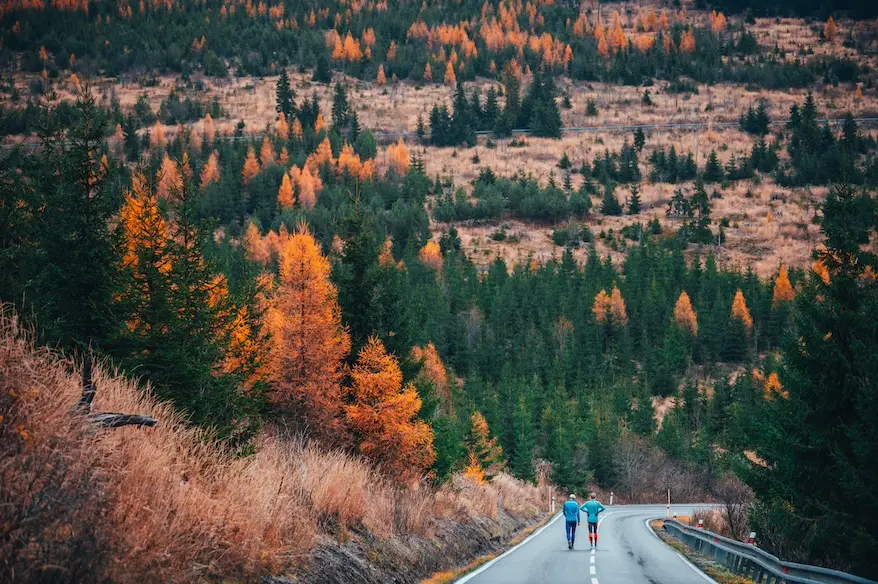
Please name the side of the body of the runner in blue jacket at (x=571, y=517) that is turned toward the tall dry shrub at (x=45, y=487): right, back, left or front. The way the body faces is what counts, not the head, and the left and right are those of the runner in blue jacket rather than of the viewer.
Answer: back

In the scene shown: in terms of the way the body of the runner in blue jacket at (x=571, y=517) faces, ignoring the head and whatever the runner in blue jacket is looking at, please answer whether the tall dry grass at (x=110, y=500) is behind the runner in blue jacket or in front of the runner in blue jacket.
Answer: behind

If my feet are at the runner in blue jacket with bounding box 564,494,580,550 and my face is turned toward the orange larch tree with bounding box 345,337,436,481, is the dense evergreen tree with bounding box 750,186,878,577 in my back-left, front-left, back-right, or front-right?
back-right

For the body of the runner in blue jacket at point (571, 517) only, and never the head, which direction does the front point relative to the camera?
away from the camera

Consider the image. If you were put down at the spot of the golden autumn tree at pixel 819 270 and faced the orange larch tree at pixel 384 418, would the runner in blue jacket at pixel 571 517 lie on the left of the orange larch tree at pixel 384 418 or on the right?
left

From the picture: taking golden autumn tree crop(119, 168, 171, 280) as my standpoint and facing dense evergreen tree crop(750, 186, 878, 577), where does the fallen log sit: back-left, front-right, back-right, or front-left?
front-right

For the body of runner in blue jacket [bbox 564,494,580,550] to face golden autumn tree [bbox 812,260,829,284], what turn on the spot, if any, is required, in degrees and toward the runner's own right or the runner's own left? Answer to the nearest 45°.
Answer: approximately 45° to the runner's own right

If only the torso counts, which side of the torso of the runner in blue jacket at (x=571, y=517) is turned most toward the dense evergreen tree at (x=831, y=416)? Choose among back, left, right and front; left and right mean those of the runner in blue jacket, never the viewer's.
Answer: right

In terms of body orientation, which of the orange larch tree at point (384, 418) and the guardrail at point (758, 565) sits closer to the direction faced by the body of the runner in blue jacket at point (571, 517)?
the orange larch tree

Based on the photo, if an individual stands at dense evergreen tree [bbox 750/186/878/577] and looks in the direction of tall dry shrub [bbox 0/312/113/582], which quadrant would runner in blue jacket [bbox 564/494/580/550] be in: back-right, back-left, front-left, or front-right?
front-right

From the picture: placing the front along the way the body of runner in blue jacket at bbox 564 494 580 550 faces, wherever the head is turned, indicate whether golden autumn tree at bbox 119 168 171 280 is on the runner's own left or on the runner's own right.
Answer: on the runner's own left
